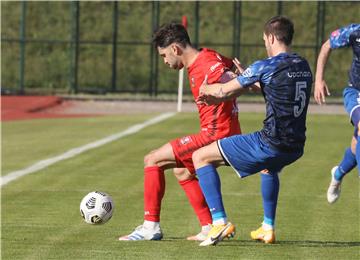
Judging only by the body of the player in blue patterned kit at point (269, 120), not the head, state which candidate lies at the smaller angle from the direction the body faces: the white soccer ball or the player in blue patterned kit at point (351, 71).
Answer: the white soccer ball

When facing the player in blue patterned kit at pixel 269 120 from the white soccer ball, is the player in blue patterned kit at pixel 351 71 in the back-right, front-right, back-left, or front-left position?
front-left

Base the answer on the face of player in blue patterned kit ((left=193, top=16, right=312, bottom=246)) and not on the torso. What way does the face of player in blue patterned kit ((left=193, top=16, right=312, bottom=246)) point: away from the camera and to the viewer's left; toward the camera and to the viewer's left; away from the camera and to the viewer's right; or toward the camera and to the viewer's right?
away from the camera and to the viewer's left

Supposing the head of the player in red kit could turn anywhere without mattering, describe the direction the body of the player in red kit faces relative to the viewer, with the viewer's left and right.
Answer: facing to the left of the viewer

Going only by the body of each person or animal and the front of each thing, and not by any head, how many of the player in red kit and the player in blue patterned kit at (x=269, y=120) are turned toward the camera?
0

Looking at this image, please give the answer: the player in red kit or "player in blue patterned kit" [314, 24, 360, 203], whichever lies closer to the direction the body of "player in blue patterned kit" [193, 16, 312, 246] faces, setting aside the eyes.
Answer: the player in red kit

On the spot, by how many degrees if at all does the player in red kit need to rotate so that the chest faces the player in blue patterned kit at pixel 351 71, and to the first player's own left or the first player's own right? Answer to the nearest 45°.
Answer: approximately 135° to the first player's own right

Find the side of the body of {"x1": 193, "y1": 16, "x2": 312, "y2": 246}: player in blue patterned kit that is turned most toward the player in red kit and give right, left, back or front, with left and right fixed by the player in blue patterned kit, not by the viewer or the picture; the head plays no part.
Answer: front

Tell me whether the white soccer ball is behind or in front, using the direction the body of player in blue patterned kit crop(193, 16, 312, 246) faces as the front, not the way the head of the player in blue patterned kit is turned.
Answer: in front

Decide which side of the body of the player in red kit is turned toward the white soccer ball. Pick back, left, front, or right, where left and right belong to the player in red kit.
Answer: front

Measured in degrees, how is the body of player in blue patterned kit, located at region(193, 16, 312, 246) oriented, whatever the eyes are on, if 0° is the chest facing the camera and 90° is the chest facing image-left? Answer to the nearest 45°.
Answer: approximately 135°
